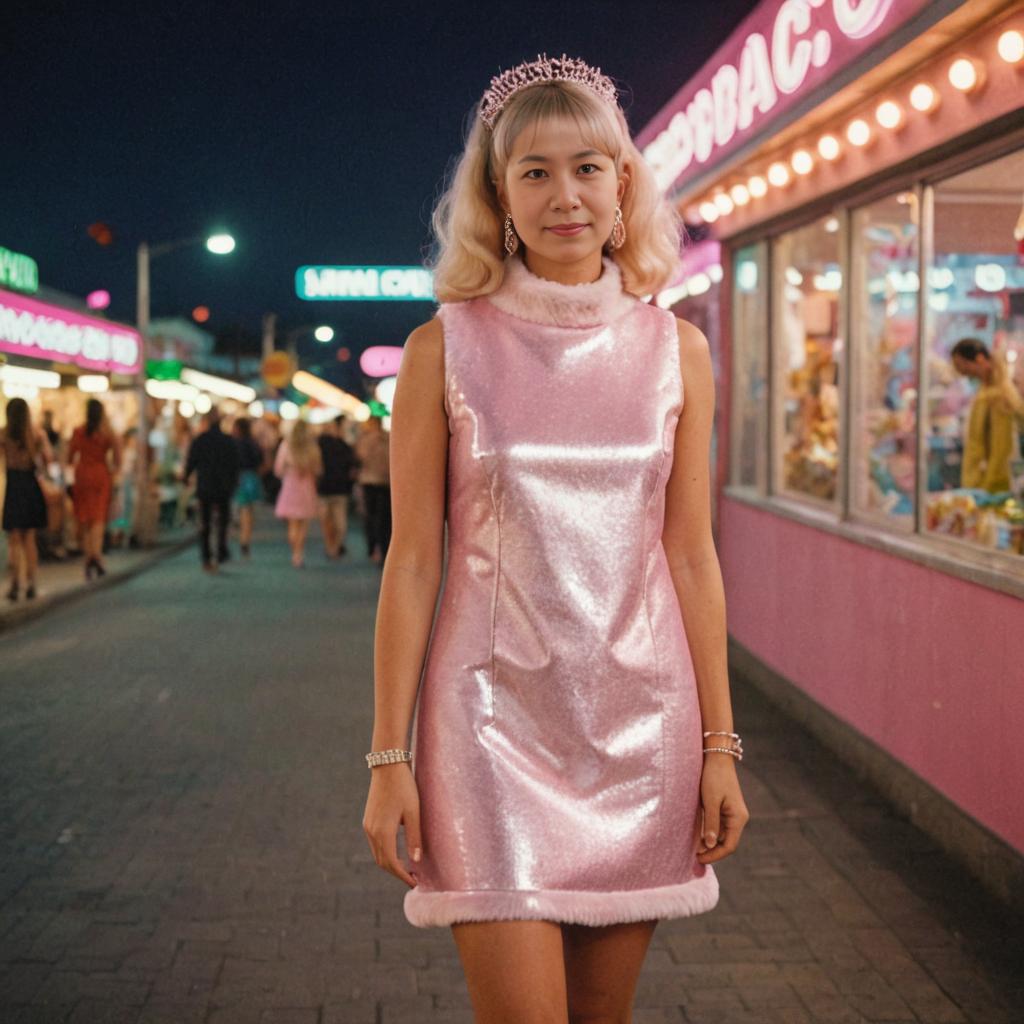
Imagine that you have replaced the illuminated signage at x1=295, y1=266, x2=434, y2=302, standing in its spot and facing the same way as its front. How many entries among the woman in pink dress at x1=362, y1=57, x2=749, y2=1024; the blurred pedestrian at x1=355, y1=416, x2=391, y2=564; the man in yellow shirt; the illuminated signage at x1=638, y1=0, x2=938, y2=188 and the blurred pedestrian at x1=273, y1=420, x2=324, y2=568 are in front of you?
5

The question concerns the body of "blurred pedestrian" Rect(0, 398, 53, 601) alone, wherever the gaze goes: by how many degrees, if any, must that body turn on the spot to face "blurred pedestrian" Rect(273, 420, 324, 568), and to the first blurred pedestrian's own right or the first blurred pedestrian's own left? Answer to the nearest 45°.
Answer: approximately 45° to the first blurred pedestrian's own right

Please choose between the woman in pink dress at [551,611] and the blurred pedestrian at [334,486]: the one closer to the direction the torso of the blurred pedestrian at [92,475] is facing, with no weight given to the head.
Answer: the blurred pedestrian

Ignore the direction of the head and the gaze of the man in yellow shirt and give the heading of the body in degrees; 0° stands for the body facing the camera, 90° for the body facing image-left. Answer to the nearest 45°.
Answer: approximately 90°

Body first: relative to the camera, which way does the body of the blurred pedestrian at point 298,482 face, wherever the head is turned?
away from the camera

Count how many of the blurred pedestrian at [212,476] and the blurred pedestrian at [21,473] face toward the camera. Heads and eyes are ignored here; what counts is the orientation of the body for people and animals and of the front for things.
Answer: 0

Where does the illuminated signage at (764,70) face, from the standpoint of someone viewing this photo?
facing the viewer and to the left of the viewer

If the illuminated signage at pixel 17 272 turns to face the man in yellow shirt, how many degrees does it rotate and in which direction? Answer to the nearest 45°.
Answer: approximately 45° to its right

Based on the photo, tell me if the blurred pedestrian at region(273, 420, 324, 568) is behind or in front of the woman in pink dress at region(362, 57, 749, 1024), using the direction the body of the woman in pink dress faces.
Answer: behind

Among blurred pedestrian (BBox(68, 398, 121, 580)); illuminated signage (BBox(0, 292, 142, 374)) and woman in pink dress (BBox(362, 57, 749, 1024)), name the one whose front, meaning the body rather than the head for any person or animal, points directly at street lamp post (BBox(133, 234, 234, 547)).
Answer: the blurred pedestrian

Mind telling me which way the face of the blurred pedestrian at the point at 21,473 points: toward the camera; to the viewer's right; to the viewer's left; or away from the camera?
away from the camera

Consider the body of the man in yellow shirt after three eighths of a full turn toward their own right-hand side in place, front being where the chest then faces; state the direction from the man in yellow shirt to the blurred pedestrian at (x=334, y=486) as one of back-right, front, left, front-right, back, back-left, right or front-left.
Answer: left

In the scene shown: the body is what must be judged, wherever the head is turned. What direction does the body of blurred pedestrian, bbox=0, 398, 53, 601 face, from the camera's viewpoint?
away from the camera
